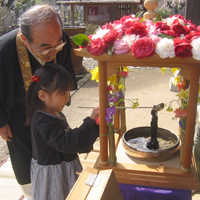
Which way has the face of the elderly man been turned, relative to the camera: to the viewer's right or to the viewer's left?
to the viewer's right

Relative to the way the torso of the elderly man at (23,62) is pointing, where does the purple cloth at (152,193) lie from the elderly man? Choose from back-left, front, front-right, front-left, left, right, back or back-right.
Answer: front

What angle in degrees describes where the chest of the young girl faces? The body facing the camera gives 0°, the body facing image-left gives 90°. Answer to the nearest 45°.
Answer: approximately 270°

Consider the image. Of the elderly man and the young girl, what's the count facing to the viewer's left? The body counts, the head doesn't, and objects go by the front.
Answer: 0

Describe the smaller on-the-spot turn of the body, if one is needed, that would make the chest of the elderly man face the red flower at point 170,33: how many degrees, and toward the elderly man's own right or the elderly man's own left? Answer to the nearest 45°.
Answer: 0° — they already face it

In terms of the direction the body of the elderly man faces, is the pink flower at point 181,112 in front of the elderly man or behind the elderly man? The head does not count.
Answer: in front

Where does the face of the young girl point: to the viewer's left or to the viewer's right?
to the viewer's right

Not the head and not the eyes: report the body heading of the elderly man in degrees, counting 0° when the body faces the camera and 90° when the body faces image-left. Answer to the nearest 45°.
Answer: approximately 315°

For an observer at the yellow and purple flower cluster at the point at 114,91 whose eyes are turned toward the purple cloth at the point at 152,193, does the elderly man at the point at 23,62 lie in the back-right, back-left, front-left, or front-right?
back-right
